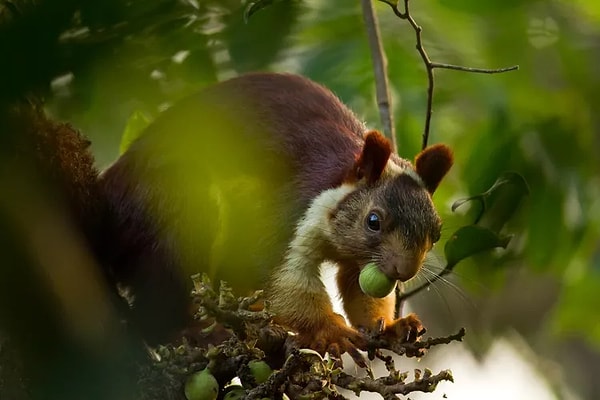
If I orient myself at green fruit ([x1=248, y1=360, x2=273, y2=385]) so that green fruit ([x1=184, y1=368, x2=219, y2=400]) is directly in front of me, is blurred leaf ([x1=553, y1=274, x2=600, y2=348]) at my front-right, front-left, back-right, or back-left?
back-right

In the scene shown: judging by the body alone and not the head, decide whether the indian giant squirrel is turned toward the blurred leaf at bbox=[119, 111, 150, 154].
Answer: no

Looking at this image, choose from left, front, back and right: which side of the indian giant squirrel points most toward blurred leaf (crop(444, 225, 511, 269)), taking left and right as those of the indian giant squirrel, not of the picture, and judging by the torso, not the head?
front

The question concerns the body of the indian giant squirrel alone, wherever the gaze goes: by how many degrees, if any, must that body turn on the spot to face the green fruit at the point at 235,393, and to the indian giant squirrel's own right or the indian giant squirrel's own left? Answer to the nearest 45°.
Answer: approximately 45° to the indian giant squirrel's own right

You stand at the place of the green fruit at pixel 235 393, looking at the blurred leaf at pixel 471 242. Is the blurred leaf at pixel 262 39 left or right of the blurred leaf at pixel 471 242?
left

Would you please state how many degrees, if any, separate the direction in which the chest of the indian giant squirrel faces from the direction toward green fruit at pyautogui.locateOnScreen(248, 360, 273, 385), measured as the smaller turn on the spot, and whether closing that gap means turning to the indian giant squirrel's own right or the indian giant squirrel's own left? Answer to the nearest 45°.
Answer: approximately 45° to the indian giant squirrel's own right

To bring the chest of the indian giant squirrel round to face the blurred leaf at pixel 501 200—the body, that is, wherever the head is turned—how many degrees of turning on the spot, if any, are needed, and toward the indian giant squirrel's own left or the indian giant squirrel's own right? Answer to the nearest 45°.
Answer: approximately 45° to the indian giant squirrel's own left

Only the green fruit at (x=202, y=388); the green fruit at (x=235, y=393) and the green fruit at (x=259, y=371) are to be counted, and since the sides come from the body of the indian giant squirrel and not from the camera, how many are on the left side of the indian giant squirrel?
0

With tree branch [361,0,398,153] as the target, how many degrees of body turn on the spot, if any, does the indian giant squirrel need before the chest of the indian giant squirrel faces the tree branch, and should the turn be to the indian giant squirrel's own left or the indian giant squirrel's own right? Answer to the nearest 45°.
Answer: approximately 90° to the indian giant squirrel's own left

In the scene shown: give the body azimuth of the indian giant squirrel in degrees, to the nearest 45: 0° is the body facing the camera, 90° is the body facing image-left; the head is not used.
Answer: approximately 315°
